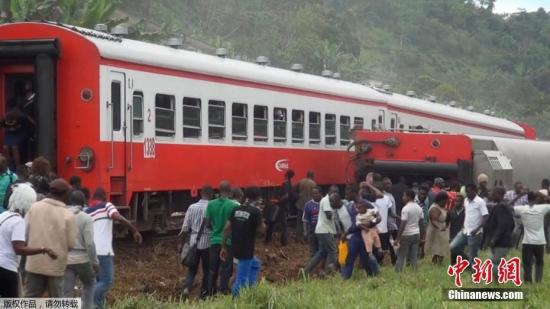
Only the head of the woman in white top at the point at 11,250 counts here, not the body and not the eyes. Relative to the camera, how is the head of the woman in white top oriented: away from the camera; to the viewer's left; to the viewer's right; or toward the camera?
away from the camera

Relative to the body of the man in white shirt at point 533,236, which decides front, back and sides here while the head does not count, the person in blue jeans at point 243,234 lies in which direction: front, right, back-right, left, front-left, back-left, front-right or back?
back-left

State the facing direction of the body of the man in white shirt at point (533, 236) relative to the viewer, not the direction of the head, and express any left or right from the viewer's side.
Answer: facing away from the viewer

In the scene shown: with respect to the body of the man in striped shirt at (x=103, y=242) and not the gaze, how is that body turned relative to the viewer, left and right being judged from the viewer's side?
facing away from the viewer and to the right of the viewer

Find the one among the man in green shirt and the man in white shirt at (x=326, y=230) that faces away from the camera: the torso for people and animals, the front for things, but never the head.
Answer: the man in green shirt

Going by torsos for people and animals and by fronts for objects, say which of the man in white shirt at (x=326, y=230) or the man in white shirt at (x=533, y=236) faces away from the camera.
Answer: the man in white shirt at (x=533, y=236)

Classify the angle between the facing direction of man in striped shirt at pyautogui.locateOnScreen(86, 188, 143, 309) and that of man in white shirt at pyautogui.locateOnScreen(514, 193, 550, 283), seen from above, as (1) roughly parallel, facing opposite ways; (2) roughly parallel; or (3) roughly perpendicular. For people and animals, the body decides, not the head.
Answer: roughly parallel

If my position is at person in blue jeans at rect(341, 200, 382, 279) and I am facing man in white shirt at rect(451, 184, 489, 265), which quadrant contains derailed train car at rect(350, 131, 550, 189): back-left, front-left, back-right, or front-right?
front-left

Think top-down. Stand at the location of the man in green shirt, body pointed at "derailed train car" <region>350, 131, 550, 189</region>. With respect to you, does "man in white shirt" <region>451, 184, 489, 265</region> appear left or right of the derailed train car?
right

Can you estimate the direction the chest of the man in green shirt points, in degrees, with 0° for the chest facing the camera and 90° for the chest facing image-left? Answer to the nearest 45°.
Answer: approximately 180°
